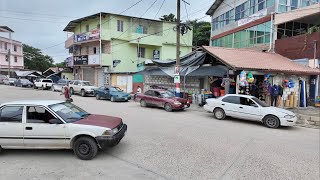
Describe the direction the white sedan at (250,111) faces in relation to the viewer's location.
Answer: facing to the right of the viewer

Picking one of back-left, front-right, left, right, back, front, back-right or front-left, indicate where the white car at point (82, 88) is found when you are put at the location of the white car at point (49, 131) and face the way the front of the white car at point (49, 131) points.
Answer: back-left

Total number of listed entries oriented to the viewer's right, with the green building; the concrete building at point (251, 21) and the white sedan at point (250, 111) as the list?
1

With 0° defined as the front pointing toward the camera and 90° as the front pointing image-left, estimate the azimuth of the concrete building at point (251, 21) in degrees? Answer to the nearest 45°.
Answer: approximately 45°

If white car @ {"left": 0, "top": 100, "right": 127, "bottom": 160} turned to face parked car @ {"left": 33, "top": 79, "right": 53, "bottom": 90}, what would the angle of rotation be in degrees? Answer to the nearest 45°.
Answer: approximately 135° to its left

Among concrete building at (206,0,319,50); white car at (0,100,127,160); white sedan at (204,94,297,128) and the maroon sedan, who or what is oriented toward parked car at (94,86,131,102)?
the concrete building

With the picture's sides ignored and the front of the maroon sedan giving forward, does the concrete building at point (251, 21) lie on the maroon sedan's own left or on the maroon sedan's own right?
on the maroon sedan's own left

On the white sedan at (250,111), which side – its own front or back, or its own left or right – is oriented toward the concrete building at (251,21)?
left

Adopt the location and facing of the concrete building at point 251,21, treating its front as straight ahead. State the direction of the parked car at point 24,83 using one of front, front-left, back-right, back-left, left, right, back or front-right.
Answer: front-right

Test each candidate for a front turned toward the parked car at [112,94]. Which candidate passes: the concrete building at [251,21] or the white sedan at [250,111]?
the concrete building

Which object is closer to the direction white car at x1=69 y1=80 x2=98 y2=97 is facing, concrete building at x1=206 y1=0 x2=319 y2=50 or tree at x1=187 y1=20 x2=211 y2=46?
the concrete building

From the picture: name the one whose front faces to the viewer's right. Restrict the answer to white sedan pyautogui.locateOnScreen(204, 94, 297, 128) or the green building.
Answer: the white sedan

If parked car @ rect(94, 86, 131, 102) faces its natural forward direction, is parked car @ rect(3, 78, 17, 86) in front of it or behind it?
behind
